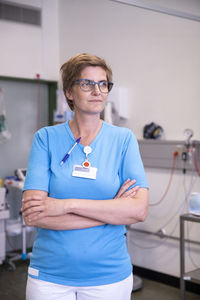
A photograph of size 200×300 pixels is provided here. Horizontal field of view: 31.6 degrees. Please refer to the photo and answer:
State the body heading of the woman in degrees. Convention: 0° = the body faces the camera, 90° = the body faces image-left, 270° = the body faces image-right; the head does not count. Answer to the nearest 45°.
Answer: approximately 0°

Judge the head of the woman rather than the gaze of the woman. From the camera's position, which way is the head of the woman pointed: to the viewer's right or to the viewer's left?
to the viewer's right

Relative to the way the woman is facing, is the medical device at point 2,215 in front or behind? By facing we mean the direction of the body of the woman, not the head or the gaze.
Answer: behind

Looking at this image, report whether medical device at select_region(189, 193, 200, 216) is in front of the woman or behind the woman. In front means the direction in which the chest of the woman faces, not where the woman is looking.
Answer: behind
